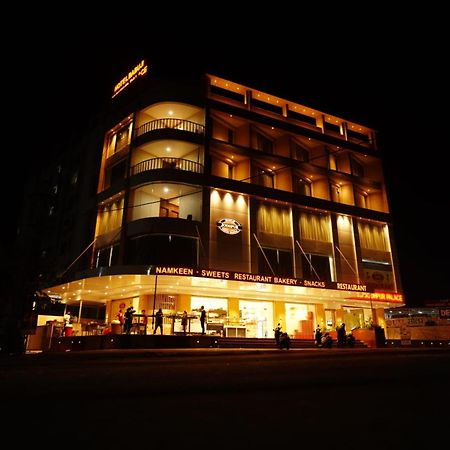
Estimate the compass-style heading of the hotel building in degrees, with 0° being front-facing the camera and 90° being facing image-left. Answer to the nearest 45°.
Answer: approximately 315°
